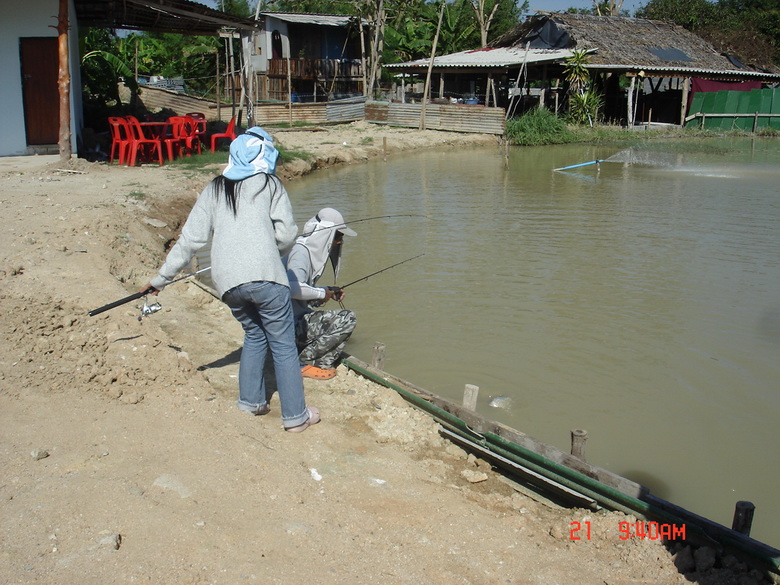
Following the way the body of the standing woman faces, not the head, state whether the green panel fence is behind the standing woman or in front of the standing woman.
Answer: in front

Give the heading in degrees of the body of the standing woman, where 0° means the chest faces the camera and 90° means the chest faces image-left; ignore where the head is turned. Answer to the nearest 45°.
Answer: approximately 225°

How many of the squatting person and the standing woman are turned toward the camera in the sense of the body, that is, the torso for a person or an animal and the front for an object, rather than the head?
0

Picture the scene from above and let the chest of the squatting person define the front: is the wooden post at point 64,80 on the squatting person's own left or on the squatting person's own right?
on the squatting person's own left

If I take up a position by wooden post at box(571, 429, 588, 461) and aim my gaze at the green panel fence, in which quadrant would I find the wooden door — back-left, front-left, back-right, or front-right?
front-left

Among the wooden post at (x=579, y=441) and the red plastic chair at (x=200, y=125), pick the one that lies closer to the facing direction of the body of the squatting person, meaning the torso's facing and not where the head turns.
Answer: the wooden post

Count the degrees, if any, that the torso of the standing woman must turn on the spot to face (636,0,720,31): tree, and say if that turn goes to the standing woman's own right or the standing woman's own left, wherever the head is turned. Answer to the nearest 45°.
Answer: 0° — they already face it

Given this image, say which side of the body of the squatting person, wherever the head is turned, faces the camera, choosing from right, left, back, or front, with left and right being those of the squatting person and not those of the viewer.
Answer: right

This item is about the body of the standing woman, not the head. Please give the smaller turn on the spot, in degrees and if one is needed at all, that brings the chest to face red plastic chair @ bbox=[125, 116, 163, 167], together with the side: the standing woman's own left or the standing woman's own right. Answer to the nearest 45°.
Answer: approximately 45° to the standing woman's own left

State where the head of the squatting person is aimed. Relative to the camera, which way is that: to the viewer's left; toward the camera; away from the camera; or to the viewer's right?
to the viewer's right

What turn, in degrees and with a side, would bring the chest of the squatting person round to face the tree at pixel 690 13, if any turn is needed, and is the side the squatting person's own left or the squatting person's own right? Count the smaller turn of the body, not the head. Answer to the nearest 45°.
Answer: approximately 45° to the squatting person's own left

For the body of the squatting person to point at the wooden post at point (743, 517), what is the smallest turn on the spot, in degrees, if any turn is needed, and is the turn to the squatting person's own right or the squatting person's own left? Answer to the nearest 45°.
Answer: approximately 45° to the squatting person's own right

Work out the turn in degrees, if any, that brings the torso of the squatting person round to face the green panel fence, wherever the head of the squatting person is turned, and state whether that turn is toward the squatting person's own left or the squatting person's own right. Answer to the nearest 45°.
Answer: approximately 45° to the squatting person's own left

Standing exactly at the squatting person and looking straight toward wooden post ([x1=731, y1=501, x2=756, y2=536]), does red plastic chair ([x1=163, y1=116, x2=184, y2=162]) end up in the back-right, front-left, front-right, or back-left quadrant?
back-left

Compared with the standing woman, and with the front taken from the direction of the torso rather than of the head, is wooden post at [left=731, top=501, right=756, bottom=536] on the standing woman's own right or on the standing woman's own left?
on the standing woman's own right
